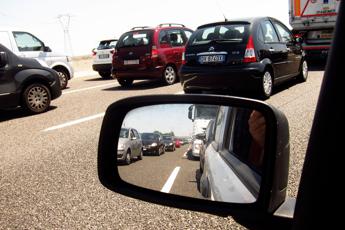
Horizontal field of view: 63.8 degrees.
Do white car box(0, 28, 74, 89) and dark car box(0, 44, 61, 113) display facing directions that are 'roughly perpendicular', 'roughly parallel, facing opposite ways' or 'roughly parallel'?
roughly parallel

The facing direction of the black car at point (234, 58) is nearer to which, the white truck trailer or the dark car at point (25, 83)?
the white truck trailer

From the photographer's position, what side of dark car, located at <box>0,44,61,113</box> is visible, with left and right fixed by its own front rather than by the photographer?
right

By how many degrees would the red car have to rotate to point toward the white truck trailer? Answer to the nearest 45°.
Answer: approximately 45° to its right

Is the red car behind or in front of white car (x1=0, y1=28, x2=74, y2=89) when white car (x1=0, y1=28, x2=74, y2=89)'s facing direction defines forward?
in front

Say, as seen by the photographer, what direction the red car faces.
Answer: facing away from the viewer and to the right of the viewer

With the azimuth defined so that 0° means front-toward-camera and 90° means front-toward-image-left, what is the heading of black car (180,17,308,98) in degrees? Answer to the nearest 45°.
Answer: approximately 225°

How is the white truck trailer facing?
away from the camera

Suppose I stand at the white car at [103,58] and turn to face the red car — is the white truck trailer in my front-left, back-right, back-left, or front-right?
front-left

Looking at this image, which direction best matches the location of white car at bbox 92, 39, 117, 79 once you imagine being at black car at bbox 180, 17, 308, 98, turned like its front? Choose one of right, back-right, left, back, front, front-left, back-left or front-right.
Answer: left

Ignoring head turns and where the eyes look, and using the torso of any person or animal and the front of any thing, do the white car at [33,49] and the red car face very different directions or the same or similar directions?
same or similar directions
